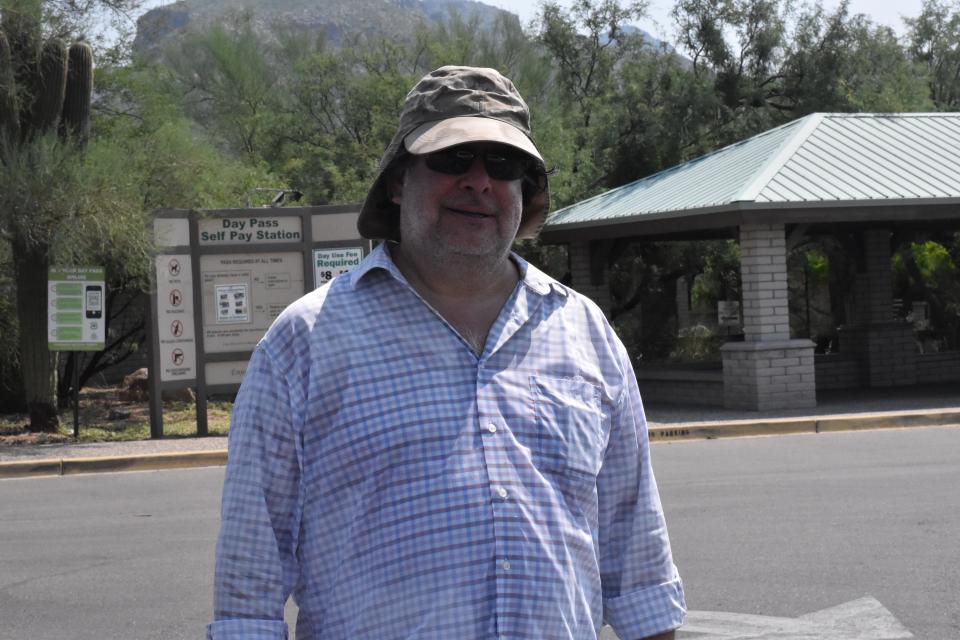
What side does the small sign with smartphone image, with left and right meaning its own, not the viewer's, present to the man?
front

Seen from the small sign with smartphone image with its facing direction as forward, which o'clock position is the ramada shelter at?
The ramada shelter is roughly at 9 o'clock from the small sign with smartphone image.

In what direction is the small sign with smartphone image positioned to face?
toward the camera

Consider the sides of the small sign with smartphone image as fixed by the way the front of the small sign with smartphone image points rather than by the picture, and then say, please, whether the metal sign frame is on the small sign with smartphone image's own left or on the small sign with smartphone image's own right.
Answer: on the small sign with smartphone image's own left
